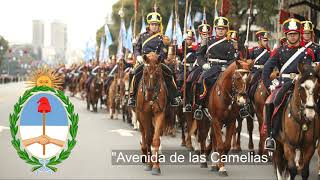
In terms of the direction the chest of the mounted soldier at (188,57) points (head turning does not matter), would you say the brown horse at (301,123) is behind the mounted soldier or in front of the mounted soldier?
in front

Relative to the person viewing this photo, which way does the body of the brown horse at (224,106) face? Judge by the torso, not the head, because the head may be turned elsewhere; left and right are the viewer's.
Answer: facing the viewer and to the right of the viewer

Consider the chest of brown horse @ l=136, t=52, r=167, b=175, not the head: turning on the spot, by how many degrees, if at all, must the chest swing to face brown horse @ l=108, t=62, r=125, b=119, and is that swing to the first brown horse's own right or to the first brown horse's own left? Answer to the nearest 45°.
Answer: approximately 180°

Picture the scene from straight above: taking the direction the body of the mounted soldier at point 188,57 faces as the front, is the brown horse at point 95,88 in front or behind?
behind

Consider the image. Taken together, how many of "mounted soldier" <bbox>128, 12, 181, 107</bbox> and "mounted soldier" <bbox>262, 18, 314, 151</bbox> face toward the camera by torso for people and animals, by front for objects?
2

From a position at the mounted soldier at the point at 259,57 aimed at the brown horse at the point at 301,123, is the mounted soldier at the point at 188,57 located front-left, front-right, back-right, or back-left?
back-right

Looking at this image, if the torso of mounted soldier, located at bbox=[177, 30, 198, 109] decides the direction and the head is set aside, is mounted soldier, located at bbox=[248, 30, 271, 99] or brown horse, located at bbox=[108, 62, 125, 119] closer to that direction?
the mounted soldier

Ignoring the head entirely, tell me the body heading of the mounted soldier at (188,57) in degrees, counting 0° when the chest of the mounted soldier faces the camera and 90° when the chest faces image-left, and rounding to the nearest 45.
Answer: approximately 0°
